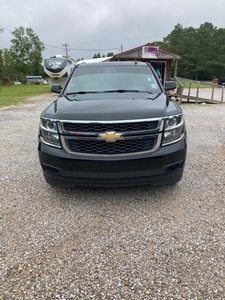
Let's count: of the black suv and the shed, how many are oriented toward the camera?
2

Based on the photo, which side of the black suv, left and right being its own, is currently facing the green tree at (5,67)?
back

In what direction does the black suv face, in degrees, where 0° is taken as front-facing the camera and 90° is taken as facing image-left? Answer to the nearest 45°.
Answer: approximately 0°

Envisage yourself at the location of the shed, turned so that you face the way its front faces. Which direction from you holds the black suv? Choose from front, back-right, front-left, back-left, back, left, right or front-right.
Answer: front

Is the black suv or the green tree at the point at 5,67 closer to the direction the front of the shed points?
the black suv

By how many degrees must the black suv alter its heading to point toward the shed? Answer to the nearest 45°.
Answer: approximately 180°

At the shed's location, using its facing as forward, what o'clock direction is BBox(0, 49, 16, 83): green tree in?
The green tree is roughly at 4 o'clock from the shed.

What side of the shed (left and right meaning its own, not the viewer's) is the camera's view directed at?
front

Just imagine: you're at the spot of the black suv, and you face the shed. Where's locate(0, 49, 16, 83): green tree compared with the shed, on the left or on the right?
left
